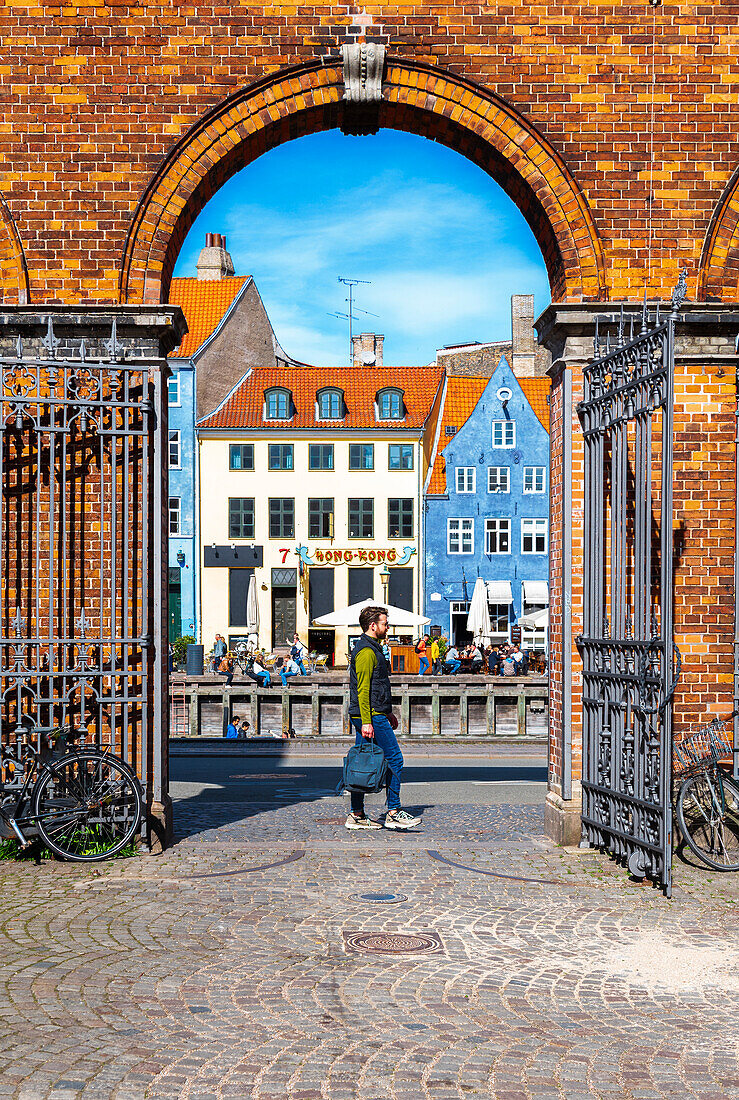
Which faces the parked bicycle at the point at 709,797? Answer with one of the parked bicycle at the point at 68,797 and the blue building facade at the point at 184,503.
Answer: the blue building facade

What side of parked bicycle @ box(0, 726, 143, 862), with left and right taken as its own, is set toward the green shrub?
right

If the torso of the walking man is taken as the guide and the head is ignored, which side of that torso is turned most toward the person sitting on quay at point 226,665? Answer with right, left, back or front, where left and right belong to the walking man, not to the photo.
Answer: left

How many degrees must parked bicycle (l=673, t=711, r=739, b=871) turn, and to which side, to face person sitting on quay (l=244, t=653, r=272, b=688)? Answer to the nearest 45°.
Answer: approximately 90° to its right

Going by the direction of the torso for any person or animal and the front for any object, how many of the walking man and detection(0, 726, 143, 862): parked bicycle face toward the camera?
0

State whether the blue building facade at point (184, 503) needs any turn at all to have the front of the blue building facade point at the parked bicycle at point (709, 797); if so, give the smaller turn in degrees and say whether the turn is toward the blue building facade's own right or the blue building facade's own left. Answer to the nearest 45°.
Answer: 0° — it already faces it
